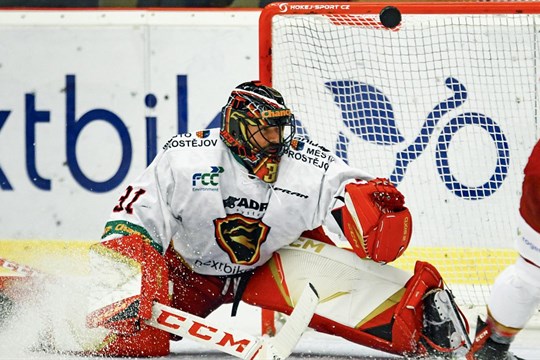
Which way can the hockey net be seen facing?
toward the camera
